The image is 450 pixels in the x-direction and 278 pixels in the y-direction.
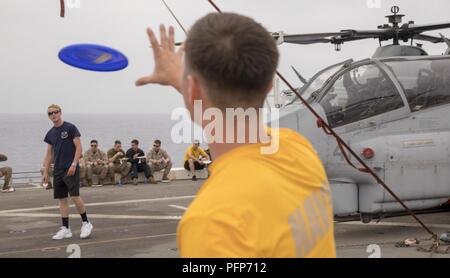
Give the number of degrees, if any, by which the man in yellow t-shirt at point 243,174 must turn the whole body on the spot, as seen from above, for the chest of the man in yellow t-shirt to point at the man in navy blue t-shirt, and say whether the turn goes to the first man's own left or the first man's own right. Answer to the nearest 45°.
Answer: approximately 45° to the first man's own right

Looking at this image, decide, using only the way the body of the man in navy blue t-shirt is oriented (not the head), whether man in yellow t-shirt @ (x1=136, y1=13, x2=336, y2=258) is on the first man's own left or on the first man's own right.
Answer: on the first man's own left

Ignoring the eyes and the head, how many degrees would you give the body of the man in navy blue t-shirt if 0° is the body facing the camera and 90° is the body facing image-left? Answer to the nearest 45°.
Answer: approximately 45°

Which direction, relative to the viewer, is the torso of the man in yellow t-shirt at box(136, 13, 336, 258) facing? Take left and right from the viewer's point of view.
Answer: facing away from the viewer and to the left of the viewer

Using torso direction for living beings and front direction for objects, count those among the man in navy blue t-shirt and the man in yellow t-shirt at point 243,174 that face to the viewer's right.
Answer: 0

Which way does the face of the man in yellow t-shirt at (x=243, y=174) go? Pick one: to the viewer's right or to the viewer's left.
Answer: to the viewer's left

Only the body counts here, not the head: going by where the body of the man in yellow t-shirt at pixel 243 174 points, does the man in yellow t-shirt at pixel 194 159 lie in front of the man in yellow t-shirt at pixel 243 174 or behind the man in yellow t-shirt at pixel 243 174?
in front
